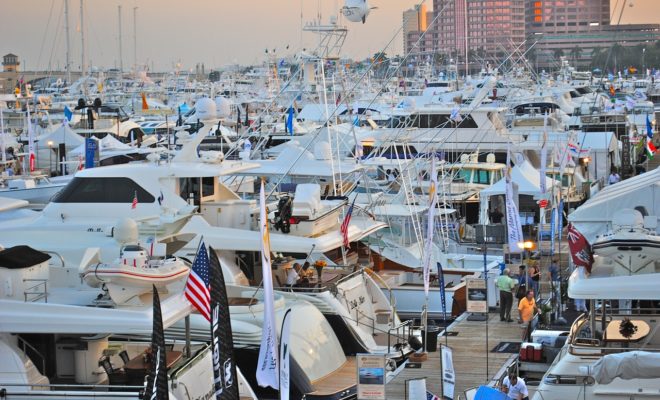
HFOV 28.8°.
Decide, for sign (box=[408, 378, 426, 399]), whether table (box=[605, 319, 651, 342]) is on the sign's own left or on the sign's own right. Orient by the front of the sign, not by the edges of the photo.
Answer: on the sign's own left

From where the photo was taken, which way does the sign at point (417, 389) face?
toward the camera

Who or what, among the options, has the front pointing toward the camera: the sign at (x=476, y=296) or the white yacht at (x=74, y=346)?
the sign

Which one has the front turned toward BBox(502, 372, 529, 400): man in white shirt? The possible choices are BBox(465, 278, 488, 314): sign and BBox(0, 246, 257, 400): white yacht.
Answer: the sign

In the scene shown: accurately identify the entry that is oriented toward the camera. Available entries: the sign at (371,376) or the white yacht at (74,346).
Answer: the sign

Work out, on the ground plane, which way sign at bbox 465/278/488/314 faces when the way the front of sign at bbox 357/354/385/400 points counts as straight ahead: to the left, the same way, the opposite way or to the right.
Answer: the same way

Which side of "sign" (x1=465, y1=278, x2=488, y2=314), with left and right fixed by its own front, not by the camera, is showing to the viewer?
front

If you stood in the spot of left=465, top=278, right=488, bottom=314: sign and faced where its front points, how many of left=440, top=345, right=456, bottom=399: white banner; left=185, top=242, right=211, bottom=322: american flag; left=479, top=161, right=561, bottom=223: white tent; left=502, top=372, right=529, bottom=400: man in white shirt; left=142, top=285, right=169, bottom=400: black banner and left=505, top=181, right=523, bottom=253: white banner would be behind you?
2

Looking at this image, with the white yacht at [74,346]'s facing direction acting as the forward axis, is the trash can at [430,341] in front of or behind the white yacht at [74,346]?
behind

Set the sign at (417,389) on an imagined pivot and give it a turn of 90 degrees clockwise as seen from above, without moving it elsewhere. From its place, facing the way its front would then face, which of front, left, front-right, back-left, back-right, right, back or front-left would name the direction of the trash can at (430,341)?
right

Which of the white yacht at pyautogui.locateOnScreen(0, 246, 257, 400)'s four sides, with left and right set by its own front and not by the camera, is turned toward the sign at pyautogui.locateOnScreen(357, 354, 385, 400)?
back

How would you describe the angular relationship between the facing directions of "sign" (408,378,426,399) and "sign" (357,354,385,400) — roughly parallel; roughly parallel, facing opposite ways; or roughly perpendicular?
roughly parallel

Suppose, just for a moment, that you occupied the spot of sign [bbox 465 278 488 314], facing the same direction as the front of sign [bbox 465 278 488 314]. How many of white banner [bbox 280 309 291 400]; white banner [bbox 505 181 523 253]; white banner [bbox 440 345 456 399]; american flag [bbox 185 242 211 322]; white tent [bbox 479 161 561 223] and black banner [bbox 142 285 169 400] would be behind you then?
2

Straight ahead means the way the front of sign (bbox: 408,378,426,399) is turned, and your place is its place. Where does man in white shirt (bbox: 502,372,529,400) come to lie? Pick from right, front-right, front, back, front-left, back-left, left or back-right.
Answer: left

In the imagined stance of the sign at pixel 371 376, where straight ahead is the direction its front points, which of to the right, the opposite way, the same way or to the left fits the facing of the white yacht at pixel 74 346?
to the right
